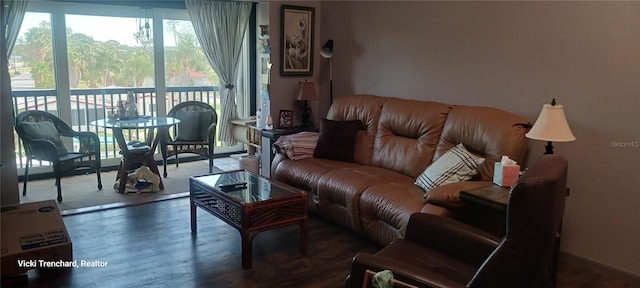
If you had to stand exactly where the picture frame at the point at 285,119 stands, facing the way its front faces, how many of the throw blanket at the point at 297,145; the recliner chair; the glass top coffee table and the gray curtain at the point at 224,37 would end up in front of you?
3

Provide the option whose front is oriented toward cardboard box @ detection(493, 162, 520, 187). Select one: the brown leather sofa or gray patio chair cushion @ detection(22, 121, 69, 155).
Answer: the gray patio chair cushion

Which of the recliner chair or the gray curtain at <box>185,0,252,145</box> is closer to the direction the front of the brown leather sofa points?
the recliner chair

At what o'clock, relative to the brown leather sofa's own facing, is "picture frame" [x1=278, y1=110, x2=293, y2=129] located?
The picture frame is roughly at 3 o'clock from the brown leather sofa.

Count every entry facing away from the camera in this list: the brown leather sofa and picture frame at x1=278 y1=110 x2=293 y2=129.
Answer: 0

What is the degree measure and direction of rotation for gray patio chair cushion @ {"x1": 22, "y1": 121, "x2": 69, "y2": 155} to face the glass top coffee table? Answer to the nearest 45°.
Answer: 0° — it already faces it

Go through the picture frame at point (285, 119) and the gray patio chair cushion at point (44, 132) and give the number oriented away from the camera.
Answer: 0

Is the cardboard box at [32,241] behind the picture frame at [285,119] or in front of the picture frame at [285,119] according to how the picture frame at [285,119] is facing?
in front

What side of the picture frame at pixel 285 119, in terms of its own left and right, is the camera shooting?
front

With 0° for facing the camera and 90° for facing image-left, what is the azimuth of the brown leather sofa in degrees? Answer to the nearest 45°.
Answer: approximately 45°

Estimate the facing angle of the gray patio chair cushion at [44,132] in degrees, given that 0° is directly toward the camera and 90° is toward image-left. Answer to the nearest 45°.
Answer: approximately 315°

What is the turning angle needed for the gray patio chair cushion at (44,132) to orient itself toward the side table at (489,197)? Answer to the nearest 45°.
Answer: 0° — it already faces it

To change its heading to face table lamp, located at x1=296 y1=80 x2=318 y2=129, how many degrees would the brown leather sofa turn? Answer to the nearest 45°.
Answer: approximately 90° to its right

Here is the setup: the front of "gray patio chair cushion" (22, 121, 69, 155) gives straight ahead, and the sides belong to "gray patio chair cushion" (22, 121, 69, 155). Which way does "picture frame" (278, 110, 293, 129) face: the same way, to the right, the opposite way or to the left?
to the right
